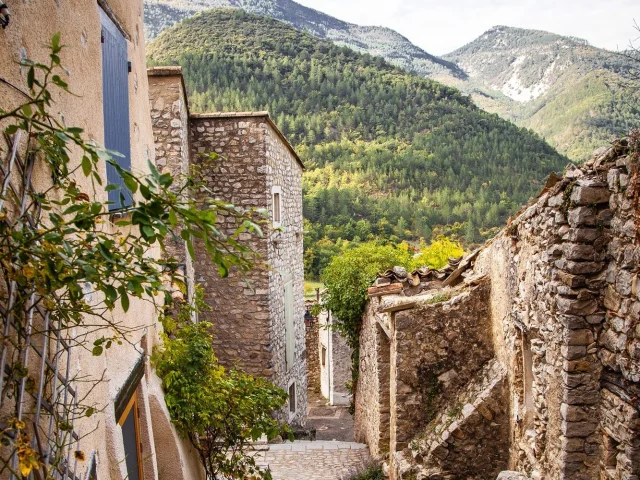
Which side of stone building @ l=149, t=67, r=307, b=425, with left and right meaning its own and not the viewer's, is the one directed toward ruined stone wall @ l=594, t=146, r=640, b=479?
right

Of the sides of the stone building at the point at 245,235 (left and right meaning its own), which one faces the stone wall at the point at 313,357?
left

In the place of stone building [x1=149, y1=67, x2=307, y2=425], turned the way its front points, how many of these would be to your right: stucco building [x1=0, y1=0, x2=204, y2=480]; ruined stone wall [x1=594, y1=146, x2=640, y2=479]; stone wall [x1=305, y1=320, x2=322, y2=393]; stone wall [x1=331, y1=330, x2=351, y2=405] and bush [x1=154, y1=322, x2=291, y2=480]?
3

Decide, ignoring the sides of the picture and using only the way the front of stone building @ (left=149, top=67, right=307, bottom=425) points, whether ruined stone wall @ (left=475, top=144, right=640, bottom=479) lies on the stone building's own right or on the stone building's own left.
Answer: on the stone building's own right

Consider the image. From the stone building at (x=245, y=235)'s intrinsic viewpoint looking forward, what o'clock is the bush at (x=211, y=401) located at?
The bush is roughly at 3 o'clock from the stone building.

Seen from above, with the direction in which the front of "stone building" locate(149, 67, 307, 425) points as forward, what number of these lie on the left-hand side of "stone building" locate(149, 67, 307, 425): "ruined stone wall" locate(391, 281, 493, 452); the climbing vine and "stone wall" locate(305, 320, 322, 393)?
1

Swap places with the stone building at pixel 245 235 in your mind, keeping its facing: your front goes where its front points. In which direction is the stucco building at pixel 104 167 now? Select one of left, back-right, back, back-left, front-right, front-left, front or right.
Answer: right

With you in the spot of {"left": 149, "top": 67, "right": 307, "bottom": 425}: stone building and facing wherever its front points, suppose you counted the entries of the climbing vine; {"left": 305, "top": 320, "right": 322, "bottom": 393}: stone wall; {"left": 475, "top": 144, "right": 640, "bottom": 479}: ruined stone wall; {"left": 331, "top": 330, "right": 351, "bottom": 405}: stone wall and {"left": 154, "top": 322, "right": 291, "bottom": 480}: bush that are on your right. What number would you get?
3

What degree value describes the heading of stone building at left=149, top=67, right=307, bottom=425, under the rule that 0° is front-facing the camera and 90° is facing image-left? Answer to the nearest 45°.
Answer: approximately 270°

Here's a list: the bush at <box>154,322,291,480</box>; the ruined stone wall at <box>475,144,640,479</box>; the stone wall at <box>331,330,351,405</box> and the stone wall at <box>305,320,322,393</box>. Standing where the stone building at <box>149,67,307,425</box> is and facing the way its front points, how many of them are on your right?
2
